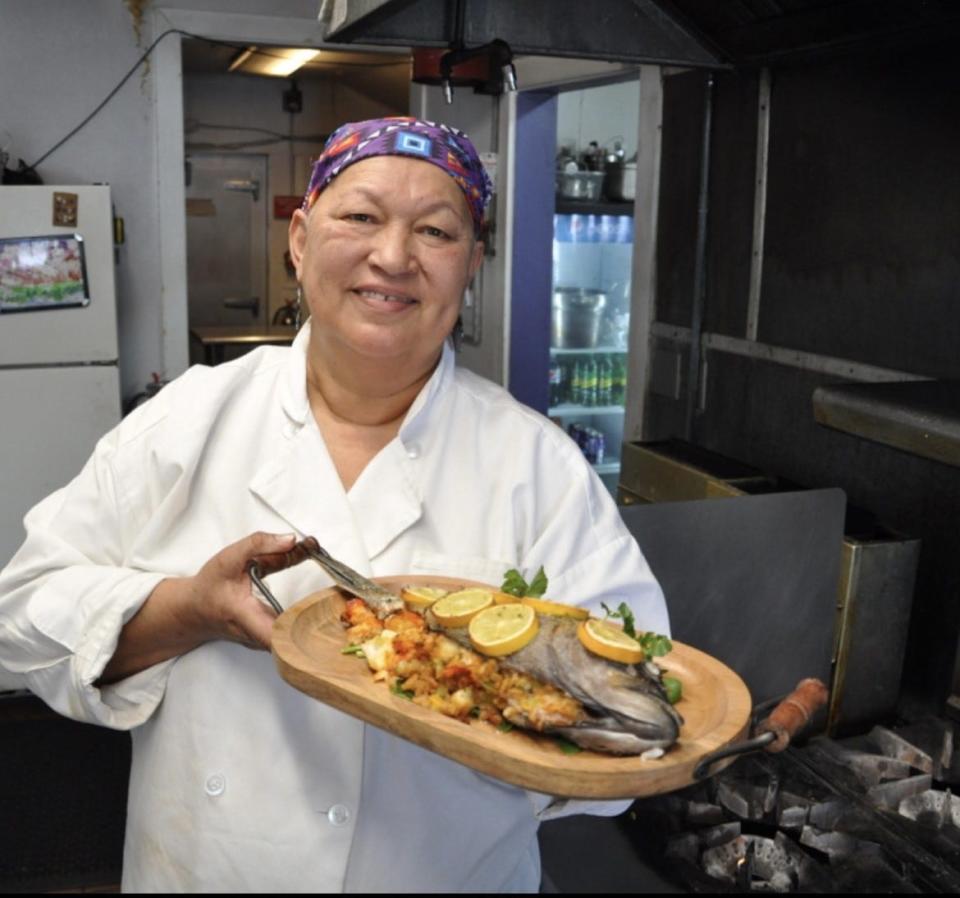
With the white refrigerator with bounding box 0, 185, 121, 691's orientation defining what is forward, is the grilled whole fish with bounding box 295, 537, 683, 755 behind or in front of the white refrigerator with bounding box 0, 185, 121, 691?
in front

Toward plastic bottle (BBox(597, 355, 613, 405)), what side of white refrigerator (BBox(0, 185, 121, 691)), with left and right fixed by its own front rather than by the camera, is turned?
left

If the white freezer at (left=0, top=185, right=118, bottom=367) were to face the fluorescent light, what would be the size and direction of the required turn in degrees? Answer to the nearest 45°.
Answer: approximately 135° to its left

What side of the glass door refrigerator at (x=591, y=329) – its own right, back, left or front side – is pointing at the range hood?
front

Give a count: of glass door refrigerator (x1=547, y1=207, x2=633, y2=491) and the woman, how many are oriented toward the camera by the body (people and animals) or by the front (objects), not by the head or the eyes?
2

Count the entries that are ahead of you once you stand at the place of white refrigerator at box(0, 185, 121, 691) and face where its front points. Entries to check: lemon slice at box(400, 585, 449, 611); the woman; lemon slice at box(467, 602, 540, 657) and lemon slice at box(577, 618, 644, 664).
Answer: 4

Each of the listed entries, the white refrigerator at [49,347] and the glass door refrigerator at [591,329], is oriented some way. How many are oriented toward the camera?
2

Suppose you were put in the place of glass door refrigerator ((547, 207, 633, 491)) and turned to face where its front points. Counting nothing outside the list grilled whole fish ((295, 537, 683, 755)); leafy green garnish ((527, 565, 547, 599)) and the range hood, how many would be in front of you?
3

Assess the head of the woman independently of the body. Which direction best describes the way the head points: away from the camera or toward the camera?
toward the camera

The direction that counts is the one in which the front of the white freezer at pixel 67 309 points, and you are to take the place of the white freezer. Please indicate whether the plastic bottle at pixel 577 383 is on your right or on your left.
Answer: on your left

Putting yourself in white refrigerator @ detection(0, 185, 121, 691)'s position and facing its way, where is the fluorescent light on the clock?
The fluorescent light is roughly at 7 o'clock from the white refrigerator.

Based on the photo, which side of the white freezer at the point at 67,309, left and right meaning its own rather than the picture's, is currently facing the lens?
front

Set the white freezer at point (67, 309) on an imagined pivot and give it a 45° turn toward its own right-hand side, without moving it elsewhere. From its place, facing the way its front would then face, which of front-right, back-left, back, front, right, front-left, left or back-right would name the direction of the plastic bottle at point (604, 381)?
back-left

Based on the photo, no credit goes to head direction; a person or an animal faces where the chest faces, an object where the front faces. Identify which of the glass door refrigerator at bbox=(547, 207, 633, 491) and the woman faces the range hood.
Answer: the glass door refrigerator
